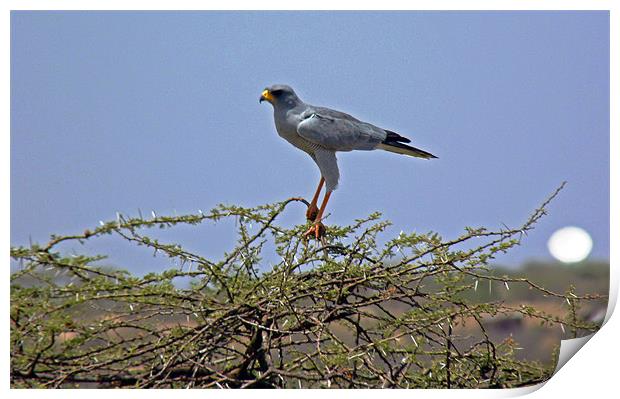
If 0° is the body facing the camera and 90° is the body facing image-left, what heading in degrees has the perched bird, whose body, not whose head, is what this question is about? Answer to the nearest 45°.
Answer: approximately 90°
